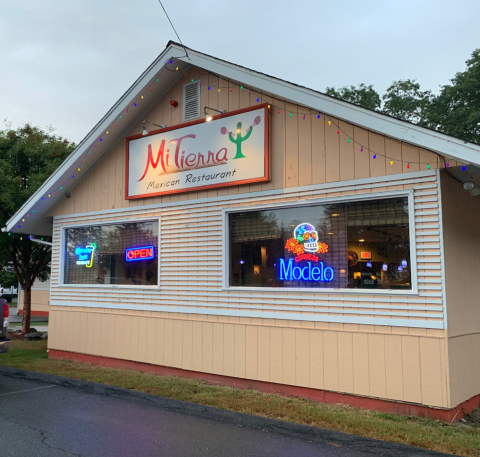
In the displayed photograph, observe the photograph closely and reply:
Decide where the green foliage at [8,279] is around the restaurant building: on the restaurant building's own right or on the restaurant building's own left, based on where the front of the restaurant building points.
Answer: on the restaurant building's own right

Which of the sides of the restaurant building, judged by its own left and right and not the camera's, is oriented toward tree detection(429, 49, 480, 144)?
back

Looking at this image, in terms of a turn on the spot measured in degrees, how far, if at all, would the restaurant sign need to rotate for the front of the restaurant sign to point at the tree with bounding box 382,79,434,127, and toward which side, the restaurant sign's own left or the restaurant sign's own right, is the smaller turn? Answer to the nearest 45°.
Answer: approximately 180°

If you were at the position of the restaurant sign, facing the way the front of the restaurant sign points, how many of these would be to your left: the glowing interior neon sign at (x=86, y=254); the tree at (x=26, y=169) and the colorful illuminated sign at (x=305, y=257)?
1

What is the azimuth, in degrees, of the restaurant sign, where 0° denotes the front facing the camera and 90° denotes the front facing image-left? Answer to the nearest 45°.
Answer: approximately 45°
